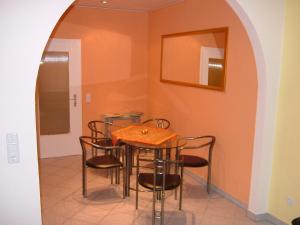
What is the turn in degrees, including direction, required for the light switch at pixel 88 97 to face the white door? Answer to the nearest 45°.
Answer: approximately 90° to its right

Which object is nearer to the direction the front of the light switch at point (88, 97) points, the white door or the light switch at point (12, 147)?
the light switch

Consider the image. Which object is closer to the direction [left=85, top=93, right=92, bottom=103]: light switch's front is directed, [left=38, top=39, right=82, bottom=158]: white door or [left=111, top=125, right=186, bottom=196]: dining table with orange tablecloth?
the dining table with orange tablecloth

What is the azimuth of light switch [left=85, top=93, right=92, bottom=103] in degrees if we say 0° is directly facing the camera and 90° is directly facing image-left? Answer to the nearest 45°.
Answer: approximately 0°
